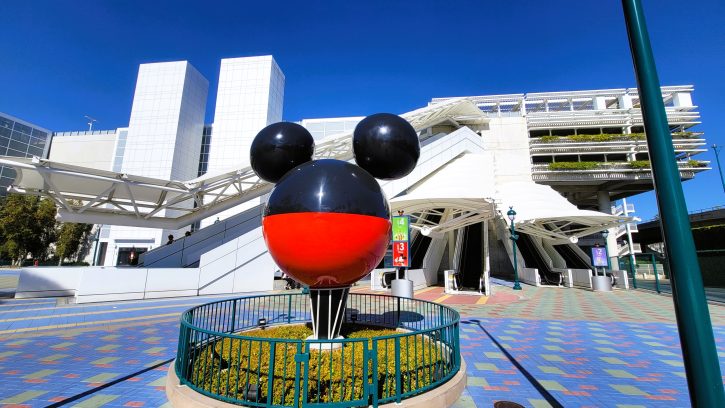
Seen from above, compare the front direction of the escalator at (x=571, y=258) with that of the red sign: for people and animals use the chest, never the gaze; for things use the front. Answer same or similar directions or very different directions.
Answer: same or similar directions

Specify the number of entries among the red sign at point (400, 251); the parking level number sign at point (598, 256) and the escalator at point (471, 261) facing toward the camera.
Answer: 3

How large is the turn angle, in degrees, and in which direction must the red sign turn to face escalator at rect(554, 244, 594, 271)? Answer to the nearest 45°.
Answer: approximately 135° to its left

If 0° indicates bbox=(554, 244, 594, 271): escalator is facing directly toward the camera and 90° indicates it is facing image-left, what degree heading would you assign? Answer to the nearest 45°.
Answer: approximately 315°

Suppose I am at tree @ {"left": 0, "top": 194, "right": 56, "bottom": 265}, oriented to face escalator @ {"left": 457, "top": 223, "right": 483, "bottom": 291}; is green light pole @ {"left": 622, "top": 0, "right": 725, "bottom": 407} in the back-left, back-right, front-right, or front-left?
front-right

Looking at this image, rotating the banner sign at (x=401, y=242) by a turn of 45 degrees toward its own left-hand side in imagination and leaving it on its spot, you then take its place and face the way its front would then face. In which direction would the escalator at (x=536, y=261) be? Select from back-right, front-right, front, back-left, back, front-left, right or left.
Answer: left

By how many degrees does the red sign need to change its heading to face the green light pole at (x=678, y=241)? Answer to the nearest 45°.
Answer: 0° — it already faces it

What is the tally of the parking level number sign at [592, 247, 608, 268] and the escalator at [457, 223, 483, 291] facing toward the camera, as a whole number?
2

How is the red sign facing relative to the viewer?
toward the camera

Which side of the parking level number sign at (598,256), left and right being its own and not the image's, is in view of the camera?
front

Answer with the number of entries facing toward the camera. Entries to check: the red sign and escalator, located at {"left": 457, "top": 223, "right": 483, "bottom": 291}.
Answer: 2

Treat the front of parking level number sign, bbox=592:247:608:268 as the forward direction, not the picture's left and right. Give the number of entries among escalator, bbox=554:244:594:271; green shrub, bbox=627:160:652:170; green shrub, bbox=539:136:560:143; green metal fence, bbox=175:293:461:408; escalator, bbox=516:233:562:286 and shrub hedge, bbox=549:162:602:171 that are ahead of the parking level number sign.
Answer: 1

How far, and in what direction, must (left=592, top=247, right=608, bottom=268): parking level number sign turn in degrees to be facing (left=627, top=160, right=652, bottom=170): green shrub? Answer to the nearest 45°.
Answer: approximately 180°

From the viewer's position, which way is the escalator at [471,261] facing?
facing the viewer

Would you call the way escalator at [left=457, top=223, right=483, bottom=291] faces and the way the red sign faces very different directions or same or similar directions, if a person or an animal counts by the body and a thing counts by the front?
same or similar directions

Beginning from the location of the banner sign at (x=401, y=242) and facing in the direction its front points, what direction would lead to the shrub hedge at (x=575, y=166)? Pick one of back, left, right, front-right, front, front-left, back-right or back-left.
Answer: back-left
